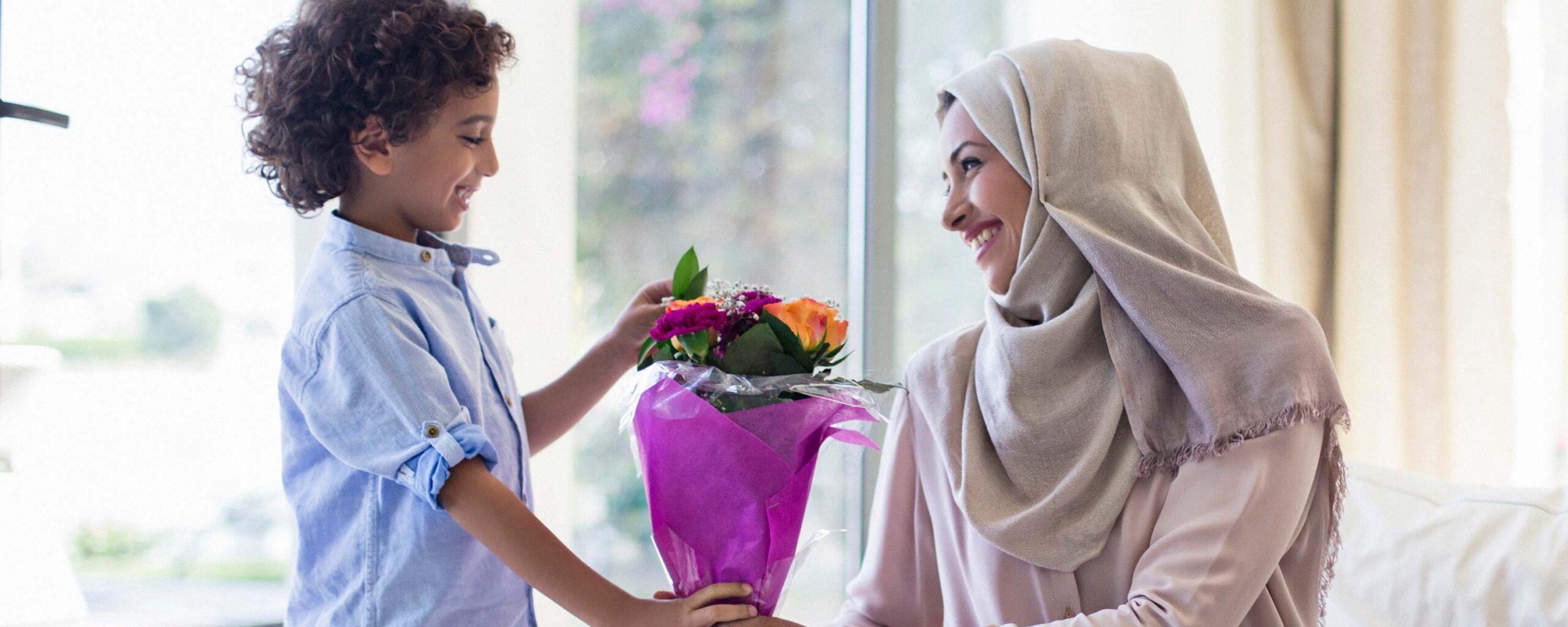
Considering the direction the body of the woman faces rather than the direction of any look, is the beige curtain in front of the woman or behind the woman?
behind

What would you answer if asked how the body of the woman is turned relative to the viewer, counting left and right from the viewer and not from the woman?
facing the viewer and to the left of the viewer

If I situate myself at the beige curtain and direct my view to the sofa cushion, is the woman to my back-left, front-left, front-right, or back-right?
front-right

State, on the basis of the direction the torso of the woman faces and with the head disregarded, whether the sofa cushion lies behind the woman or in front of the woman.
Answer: behind

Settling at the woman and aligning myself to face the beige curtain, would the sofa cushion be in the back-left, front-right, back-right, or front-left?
front-right

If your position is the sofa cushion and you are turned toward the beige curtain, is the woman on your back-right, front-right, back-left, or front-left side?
back-left
